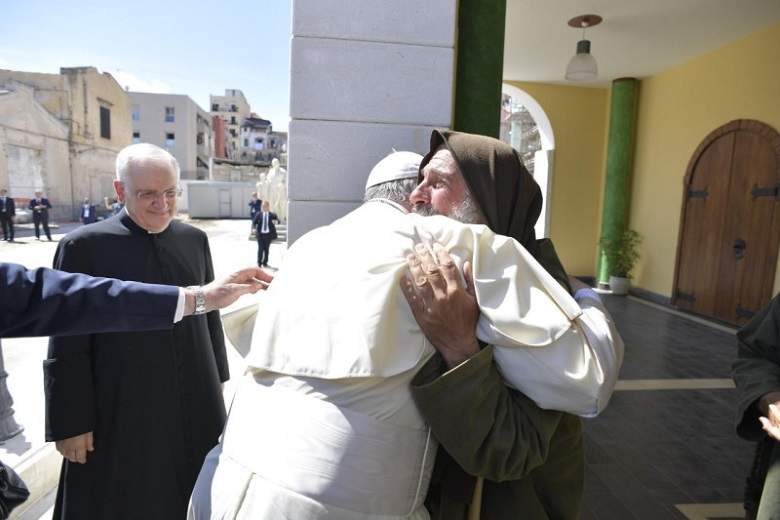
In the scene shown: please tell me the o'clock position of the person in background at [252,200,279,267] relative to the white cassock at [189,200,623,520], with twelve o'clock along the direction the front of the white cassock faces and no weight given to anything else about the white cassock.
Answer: The person in background is roughly at 10 o'clock from the white cassock.

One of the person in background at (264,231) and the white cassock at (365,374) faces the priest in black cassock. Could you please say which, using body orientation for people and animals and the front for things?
the person in background

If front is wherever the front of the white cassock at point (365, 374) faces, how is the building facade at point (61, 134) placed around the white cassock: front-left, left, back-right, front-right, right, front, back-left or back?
left

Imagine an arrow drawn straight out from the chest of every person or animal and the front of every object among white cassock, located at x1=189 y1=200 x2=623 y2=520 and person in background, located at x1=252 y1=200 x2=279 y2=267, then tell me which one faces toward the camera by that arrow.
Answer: the person in background

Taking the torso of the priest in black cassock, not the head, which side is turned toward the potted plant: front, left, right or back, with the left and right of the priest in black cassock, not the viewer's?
left

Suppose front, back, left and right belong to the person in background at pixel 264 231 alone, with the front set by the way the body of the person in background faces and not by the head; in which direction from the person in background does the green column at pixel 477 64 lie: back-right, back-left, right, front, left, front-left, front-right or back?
front

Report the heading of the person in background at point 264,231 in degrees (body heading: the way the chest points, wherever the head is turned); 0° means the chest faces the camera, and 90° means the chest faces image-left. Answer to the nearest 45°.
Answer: approximately 0°

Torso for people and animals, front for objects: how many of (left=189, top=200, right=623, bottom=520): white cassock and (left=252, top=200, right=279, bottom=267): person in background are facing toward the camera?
1

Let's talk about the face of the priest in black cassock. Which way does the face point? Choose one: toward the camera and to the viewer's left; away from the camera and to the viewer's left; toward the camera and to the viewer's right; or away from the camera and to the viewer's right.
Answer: toward the camera and to the viewer's right

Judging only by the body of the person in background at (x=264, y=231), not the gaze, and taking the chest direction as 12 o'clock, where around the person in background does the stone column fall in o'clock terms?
The stone column is roughly at 12 o'clock from the person in background.

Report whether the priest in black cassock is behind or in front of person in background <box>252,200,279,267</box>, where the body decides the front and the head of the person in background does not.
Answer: in front

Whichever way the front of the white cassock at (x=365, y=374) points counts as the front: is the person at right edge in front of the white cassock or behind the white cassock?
in front

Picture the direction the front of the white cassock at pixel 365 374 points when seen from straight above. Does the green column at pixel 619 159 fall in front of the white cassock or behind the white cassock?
in front
